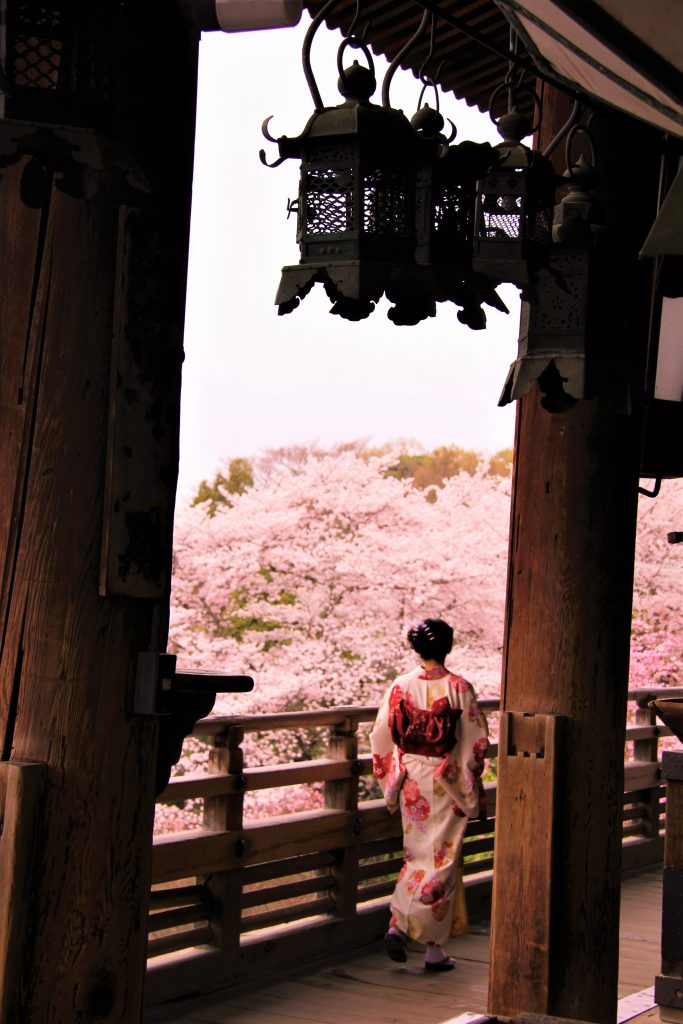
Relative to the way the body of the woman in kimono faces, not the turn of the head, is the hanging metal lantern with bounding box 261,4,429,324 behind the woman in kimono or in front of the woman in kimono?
behind

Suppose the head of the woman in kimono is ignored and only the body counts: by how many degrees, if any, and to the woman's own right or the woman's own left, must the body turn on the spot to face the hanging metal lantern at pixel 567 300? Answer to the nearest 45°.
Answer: approximately 180°

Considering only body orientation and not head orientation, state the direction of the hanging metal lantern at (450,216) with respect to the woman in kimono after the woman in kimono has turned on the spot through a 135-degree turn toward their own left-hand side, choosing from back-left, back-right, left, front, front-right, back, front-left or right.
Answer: front-left

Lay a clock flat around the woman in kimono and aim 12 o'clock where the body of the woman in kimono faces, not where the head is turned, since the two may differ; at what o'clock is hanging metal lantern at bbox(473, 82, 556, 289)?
The hanging metal lantern is roughly at 6 o'clock from the woman in kimono.

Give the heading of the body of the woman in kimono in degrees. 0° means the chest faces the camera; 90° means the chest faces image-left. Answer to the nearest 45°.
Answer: approximately 180°

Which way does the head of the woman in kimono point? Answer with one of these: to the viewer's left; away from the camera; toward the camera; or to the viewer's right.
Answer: away from the camera

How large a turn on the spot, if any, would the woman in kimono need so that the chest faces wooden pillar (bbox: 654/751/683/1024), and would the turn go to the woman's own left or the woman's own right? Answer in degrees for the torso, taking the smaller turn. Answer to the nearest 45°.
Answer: approximately 135° to the woman's own right

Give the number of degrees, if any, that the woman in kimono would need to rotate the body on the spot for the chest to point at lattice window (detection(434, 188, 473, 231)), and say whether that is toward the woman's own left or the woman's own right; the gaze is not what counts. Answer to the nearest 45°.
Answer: approximately 180°
